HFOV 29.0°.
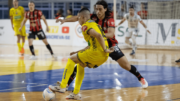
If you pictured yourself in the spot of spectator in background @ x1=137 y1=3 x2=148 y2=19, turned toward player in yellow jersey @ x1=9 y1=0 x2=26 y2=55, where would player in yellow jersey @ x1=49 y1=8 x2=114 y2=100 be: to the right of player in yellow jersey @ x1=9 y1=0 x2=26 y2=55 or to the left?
left

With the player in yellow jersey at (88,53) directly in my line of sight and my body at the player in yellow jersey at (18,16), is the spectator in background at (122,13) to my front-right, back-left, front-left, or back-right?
back-left

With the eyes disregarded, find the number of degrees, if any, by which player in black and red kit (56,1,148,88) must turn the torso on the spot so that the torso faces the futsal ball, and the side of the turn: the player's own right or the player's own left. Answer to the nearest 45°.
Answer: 0° — they already face it

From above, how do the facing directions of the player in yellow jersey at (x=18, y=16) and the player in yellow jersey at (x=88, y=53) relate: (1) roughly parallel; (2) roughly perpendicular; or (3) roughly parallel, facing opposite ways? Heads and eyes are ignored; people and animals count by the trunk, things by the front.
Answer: roughly perpendicular

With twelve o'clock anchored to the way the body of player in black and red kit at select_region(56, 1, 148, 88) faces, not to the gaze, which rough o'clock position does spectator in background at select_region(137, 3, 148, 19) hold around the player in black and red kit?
The spectator in background is roughly at 5 o'clock from the player in black and red kit.

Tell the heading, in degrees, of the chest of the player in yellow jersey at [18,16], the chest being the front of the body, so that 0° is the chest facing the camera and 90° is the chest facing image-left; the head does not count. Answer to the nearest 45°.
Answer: approximately 0°

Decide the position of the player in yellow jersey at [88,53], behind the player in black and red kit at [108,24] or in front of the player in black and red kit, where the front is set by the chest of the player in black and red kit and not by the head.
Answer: in front

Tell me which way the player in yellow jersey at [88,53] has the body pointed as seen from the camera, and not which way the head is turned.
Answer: to the viewer's left

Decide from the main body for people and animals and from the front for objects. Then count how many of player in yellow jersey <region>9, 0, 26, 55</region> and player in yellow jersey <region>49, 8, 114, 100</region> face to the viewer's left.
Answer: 1

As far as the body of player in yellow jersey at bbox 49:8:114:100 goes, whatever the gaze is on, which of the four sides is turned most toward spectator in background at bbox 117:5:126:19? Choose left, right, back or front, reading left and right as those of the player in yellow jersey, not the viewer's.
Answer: right

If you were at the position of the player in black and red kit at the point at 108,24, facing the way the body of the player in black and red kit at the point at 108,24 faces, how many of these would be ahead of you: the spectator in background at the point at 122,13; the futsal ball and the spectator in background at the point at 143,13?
1
